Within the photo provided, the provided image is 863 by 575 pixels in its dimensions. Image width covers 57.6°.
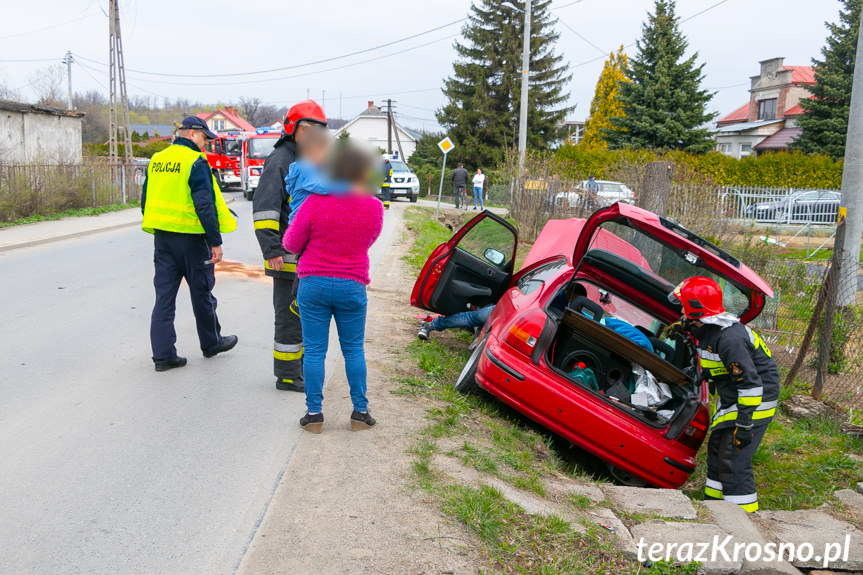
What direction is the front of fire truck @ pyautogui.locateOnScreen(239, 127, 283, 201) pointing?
toward the camera

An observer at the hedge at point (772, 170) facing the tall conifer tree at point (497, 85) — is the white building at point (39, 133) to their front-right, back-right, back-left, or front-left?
front-left

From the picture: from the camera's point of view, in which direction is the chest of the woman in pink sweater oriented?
away from the camera

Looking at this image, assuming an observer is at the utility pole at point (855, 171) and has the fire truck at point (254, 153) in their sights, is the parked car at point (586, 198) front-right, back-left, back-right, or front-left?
front-right

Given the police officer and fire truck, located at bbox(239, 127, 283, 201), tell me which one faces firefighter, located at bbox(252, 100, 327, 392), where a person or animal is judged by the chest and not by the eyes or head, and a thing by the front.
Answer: the fire truck

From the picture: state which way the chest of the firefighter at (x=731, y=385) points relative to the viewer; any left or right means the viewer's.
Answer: facing to the left of the viewer

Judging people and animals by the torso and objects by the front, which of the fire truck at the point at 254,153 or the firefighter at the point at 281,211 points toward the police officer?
the fire truck

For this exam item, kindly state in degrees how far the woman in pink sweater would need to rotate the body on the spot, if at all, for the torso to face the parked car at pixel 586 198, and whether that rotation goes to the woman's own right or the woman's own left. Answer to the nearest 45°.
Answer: approximately 45° to the woman's own right

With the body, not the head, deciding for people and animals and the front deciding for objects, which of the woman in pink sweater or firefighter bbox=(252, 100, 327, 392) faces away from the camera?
the woman in pink sweater

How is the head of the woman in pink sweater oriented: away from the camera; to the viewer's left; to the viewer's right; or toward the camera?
away from the camera

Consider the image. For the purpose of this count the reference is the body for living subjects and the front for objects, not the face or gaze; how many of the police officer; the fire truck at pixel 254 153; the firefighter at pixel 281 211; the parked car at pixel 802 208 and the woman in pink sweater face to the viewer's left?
1
